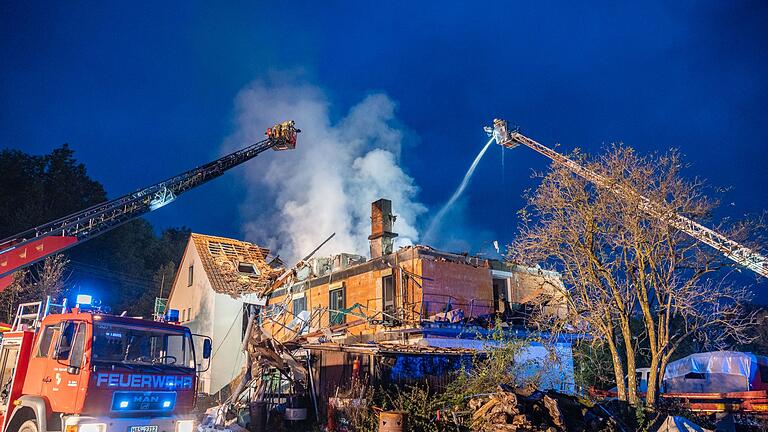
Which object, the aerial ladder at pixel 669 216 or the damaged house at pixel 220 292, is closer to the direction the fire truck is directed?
the aerial ladder

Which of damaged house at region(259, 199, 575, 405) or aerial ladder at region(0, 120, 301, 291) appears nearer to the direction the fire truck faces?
the damaged house

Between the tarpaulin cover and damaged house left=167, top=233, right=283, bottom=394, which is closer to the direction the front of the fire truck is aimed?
the tarpaulin cover

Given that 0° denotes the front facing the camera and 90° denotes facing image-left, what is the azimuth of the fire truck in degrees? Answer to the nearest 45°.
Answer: approximately 315°

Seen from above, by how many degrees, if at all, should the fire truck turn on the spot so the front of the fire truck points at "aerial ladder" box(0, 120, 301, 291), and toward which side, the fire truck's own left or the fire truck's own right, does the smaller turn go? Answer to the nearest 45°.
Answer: approximately 135° to the fire truck's own left

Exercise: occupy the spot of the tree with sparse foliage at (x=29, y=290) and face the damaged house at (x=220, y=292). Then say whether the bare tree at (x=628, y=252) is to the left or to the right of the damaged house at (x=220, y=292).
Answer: right
